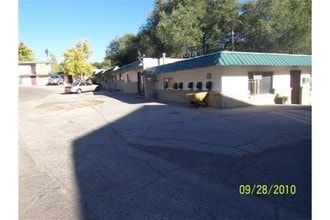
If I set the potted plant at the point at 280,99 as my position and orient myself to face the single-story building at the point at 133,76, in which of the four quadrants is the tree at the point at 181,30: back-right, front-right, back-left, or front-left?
front-right

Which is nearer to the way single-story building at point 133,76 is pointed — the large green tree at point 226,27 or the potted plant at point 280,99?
the potted plant

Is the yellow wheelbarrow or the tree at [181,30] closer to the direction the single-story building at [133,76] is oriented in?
the yellow wheelbarrow

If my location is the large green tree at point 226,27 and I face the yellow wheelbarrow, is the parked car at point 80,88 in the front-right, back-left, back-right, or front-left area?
front-right

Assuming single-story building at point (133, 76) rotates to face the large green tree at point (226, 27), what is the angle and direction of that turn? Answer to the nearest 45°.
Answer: approximately 180°

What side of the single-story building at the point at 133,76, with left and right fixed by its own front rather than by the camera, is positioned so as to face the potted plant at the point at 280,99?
left

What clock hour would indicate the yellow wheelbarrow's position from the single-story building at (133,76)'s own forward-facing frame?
The yellow wheelbarrow is roughly at 10 o'clock from the single-story building.

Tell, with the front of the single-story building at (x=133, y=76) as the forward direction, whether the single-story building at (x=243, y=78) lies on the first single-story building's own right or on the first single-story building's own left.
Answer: on the first single-story building's own left

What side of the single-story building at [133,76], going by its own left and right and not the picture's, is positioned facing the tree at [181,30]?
back
